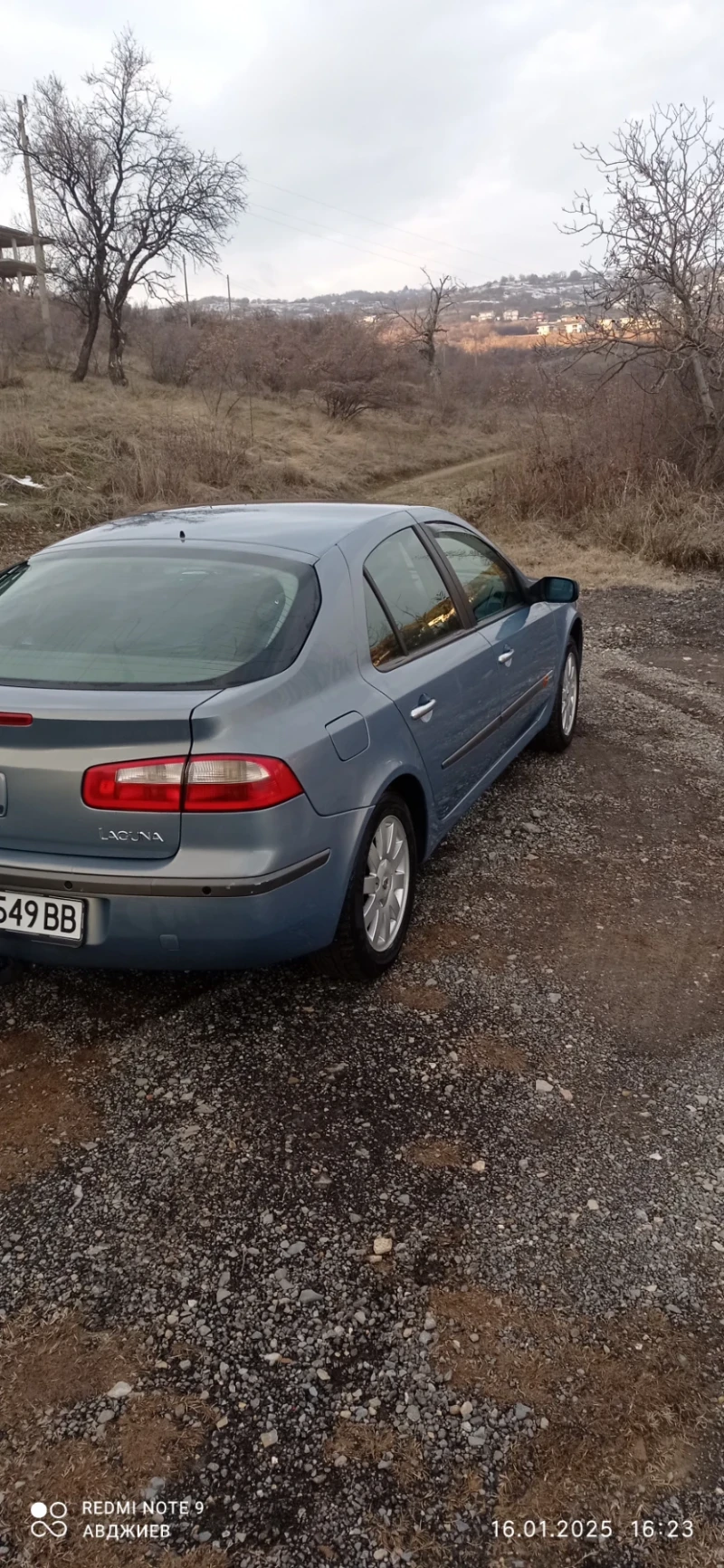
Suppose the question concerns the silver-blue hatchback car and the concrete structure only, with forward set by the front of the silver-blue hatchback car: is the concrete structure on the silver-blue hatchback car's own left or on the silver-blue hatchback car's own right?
on the silver-blue hatchback car's own left

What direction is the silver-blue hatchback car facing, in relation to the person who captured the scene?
facing away from the viewer and to the right of the viewer

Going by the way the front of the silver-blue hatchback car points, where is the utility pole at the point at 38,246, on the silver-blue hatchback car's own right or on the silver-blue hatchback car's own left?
on the silver-blue hatchback car's own left
